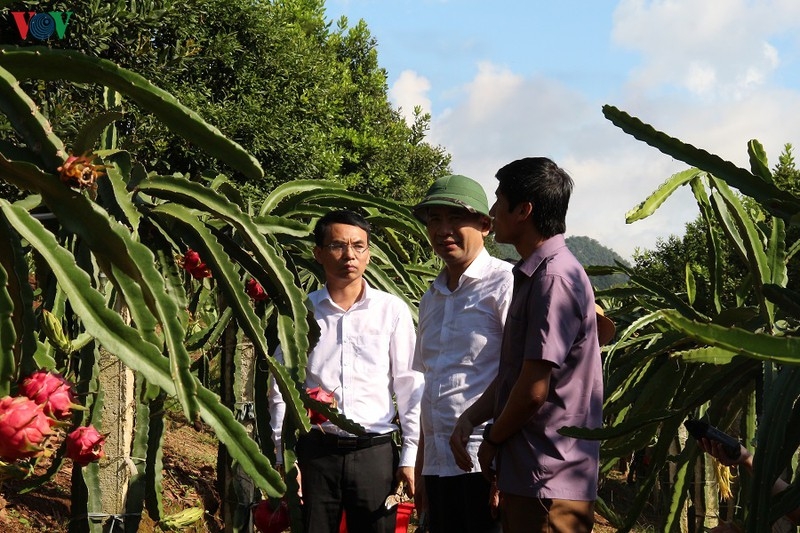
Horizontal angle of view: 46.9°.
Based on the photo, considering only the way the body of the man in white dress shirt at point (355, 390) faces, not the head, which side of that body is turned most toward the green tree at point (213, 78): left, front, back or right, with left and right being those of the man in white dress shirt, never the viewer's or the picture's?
back

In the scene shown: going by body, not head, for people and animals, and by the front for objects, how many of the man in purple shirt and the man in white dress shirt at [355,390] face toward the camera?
1

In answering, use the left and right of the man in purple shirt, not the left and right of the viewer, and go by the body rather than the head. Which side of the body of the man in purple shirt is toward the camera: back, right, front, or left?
left

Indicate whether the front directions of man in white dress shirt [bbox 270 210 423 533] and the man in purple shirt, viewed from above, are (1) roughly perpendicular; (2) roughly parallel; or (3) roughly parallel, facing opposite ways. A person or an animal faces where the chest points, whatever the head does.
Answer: roughly perpendicular

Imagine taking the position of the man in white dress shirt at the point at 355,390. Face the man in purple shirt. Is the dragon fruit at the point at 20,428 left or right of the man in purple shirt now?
right

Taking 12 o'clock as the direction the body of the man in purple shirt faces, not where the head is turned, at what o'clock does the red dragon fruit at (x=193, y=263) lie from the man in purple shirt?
The red dragon fruit is roughly at 1 o'clock from the man in purple shirt.

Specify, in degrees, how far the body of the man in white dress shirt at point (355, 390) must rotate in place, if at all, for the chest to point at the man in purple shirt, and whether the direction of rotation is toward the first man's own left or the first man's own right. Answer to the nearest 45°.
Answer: approximately 45° to the first man's own left

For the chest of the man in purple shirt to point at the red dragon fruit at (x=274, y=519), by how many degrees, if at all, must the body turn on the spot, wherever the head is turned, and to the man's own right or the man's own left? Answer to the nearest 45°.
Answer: approximately 45° to the man's own right

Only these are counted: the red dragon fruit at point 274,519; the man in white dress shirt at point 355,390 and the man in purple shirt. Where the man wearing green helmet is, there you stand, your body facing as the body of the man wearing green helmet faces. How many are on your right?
2

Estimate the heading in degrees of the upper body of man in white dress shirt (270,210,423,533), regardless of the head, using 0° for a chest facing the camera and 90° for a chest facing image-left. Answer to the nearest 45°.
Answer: approximately 0°
